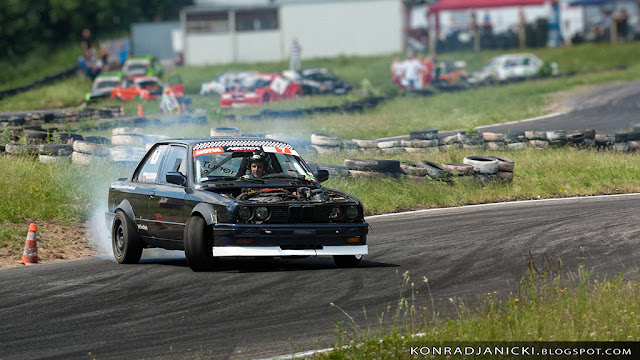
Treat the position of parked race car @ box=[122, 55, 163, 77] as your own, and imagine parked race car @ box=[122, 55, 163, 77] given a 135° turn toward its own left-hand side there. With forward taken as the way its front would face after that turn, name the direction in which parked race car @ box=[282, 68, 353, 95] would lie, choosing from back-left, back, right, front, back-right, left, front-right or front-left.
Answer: front-right

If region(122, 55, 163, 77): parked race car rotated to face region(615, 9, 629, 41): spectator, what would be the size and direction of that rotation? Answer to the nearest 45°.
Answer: approximately 135° to its left

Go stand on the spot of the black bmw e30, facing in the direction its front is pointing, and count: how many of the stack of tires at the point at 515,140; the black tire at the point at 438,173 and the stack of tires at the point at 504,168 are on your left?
3

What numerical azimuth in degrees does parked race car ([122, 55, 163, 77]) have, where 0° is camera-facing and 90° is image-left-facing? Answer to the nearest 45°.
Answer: approximately 45°

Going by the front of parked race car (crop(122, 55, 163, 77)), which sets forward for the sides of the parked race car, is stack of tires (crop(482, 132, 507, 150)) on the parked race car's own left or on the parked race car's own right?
on the parked race car's own left

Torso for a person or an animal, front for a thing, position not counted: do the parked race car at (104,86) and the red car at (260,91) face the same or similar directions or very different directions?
same or similar directions

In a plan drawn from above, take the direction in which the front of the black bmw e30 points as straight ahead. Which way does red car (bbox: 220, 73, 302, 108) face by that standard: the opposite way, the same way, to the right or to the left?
to the right

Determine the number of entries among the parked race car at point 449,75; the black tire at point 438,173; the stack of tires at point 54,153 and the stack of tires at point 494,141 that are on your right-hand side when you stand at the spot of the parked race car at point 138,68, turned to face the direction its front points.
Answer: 0

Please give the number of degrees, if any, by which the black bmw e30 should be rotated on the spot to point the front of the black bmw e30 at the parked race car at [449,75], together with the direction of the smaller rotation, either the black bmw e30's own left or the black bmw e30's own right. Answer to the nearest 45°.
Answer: approximately 135° to the black bmw e30's own left

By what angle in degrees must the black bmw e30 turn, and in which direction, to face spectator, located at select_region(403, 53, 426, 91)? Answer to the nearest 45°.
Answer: approximately 135° to its left

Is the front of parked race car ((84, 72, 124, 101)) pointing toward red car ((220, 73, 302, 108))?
no

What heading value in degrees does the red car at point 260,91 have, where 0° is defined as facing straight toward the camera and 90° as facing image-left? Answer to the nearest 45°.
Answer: approximately 45°

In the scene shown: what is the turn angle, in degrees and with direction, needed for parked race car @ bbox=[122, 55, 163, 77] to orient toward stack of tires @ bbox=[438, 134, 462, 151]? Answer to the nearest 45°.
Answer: approximately 45° to its left

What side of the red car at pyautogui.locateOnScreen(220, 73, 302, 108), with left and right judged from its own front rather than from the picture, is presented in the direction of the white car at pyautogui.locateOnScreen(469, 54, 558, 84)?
back

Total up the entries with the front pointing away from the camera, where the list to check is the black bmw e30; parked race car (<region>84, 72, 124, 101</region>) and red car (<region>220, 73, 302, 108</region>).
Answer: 0

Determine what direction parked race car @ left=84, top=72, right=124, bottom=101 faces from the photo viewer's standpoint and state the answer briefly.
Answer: facing the viewer and to the left of the viewer

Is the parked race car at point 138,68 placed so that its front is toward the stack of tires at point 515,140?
no

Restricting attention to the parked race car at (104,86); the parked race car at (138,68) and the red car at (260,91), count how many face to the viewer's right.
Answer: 0

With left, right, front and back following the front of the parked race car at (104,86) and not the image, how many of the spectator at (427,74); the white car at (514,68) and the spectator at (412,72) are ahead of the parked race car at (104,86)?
0

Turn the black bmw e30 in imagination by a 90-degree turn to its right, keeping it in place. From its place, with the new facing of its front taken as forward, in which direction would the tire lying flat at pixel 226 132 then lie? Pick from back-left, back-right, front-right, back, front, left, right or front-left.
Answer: back-right
